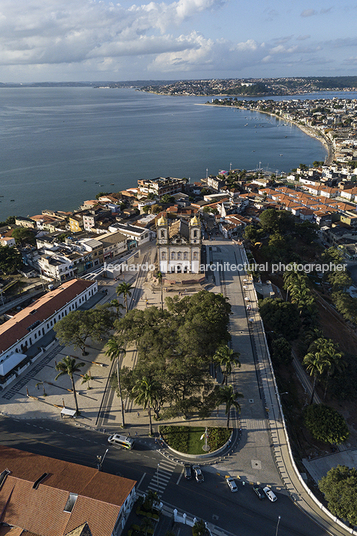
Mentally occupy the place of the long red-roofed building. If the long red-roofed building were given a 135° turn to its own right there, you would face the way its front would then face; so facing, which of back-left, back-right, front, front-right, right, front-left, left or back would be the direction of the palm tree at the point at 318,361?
back-left

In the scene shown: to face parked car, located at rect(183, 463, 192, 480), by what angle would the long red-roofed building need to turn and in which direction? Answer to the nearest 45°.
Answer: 0° — it already faces it

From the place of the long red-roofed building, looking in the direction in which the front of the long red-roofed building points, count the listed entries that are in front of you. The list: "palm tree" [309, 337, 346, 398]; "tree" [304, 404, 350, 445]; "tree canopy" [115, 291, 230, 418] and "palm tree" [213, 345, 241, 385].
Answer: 4

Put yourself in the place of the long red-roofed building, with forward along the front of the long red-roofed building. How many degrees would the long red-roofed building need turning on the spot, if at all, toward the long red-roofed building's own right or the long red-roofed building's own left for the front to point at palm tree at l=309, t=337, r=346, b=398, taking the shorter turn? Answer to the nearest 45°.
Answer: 0° — it already faces it

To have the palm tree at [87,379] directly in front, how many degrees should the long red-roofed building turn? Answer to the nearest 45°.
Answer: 0° — it already faces it

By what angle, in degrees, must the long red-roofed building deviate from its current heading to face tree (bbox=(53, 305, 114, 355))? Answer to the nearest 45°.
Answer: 0° — it already faces it

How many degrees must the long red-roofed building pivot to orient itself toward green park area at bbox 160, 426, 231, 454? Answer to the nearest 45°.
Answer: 0° — it already faces it

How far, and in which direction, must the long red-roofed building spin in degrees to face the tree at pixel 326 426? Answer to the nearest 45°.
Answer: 0° — it already faces it

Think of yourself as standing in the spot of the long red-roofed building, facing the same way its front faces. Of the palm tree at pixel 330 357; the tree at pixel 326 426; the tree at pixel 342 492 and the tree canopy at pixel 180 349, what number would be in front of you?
4

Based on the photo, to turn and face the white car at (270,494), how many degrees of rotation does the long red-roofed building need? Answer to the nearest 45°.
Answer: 0° — it already faces it

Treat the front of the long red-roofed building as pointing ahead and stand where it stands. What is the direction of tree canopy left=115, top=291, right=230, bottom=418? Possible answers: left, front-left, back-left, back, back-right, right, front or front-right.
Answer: front

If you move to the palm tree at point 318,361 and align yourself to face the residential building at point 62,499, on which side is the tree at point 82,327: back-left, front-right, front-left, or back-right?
front-right

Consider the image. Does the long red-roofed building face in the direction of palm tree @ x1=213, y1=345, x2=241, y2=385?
yes

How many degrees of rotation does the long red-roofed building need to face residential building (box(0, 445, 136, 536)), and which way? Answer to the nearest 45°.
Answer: approximately 45° to its right

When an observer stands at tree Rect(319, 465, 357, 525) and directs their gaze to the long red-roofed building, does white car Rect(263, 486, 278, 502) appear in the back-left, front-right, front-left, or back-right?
front-left

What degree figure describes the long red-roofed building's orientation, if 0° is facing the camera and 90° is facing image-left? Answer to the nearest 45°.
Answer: approximately 315°
